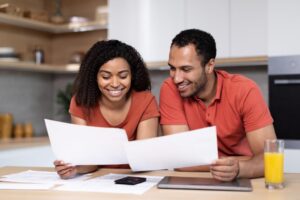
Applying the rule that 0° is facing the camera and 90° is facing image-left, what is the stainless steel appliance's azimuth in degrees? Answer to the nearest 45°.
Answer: approximately 0°

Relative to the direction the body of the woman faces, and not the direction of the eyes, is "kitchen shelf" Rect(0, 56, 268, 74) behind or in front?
behind

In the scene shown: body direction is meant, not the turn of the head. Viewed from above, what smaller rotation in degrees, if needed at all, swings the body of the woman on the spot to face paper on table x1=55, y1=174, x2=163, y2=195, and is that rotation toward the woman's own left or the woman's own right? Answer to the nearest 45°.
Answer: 0° — they already face it

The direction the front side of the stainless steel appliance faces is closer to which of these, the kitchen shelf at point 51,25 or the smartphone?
the smartphone

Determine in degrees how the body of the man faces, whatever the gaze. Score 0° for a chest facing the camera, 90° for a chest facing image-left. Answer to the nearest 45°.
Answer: approximately 45°

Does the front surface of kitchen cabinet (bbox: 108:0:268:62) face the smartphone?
yes

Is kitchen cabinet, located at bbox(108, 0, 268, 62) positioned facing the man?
yes

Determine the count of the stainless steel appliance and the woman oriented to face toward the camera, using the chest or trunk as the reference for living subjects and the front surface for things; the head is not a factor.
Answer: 2
